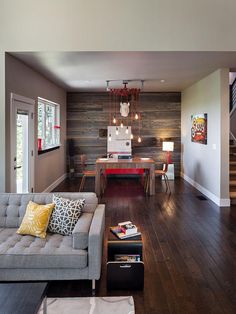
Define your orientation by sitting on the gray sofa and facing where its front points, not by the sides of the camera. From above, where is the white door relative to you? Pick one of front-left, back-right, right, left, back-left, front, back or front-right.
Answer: back
